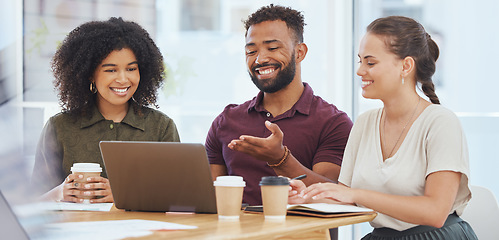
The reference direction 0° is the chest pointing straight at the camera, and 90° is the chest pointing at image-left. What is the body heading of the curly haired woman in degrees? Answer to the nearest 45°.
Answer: approximately 0°

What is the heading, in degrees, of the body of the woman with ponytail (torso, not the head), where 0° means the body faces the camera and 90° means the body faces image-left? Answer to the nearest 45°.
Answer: approximately 45°

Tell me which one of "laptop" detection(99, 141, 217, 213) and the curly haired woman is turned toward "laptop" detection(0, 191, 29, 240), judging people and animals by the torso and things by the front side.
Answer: the curly haired woman

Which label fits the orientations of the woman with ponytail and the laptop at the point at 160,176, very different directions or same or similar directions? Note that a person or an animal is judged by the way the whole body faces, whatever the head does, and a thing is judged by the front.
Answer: very different directions

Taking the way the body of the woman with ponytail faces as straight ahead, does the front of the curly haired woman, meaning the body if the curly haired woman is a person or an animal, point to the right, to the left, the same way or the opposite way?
to the left

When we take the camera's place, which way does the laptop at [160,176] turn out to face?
facing away from the viewer and to the right of the viewer

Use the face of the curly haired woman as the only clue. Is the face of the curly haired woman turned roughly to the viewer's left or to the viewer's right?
to the viewer's right

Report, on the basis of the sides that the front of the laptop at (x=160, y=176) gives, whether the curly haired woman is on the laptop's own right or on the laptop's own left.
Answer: on the laptop's own left

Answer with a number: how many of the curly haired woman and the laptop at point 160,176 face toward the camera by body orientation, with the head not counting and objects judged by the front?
1
